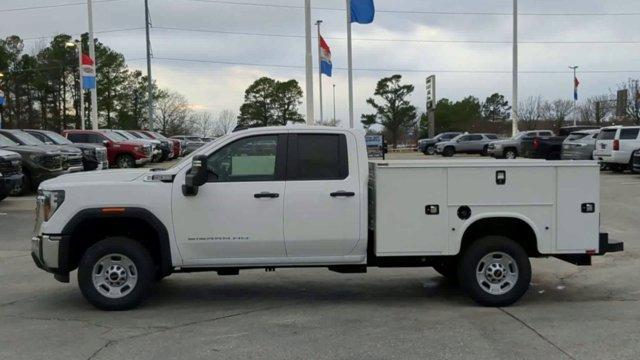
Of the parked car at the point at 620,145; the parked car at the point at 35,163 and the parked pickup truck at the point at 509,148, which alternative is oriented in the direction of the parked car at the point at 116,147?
the parked pickup truck at the point at 509,148

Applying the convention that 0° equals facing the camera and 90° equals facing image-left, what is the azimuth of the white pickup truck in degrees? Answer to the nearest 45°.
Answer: approximately 90°

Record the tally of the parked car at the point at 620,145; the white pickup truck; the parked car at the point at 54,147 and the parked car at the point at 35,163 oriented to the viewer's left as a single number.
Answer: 1

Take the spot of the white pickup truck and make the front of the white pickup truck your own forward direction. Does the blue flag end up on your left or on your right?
on your right

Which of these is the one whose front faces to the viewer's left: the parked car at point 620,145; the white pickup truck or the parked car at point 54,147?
the white pickup truck

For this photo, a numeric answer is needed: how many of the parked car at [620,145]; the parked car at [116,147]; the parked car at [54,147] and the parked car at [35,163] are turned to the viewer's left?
0

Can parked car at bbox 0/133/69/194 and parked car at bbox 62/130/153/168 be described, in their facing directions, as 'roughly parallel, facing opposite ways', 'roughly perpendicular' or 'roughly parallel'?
roughly parallel

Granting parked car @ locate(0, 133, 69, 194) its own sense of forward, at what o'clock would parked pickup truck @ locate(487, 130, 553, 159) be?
parked pickup truck @ locate(487, 130, 553, 159) is roughly at 10 o'clock from parked car @ locate(0, 133, 69, 194).

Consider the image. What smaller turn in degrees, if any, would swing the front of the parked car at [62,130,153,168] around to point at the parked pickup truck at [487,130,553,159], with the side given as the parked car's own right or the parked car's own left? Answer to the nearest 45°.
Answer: approximately 45° to the parked car's own left

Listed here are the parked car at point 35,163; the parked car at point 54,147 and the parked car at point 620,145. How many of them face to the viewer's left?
0

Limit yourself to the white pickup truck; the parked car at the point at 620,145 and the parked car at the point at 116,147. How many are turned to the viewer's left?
1

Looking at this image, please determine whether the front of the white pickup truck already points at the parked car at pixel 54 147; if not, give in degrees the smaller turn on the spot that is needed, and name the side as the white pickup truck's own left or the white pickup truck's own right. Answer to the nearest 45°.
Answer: approximately 45° to the white pickup truck's own right

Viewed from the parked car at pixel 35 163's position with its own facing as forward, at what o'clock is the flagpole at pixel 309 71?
The flagpole is roughly at 10 o'clock from the parked car.

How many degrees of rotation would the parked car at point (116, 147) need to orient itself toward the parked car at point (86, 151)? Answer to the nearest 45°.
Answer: approximately 45° to its right

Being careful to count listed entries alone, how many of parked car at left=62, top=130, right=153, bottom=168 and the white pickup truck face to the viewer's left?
1

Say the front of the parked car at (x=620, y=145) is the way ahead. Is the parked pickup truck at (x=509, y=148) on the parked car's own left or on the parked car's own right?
on the parked car's own left
